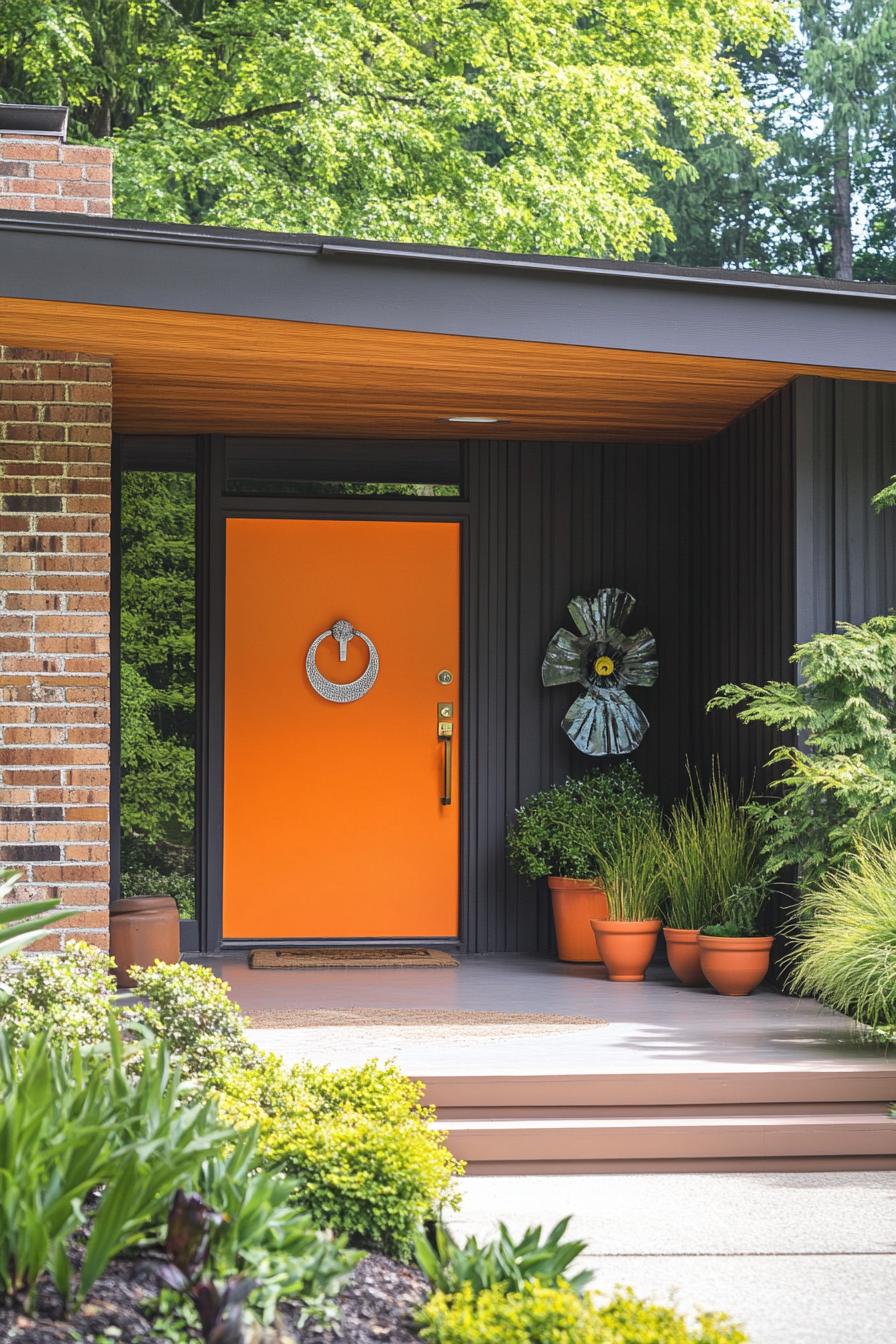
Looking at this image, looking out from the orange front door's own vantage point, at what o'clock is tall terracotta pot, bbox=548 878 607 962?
The tall terracotta pot is roughly at 10 o'clock from the orange front door.

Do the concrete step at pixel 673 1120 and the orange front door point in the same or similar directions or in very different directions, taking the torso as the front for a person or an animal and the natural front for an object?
same or similar directions

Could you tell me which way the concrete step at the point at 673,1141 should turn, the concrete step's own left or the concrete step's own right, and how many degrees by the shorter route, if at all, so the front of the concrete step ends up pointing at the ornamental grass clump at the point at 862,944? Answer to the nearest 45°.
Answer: approximately 135° to the concrete step's own left

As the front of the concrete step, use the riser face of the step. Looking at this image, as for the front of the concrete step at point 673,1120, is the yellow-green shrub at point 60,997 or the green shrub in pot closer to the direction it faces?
the yellow-green shrub

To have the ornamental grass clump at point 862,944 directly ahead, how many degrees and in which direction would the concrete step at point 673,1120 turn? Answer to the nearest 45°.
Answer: approximately 135° to its left

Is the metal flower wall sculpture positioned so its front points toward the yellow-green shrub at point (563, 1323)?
yes

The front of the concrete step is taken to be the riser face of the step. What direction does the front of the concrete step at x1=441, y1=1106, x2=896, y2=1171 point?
toward the camera

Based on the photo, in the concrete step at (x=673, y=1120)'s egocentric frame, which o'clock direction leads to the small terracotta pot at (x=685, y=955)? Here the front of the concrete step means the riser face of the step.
The small terracotta pot is roughly at 6 o'clock from the concrete step.

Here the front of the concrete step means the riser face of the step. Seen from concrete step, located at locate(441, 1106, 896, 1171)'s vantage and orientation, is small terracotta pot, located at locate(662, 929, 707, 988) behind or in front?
behind

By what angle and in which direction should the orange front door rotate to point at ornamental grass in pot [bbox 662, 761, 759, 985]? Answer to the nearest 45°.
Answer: approximately 45° to its left

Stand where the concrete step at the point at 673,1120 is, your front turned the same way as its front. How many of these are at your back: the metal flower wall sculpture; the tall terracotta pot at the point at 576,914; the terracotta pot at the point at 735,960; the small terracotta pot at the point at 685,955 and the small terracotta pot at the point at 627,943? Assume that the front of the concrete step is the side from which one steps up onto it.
5

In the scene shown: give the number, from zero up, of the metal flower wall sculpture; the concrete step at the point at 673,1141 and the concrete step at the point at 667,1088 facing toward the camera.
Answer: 3

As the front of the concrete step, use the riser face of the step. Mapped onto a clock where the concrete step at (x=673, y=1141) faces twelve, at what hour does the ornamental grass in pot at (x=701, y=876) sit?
The ornamental grass in pot is roughly at 6 o'clock from the concrete step.

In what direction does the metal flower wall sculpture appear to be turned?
toward the camera

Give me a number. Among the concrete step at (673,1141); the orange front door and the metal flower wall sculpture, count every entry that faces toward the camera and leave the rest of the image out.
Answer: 3

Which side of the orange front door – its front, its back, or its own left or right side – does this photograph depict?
front

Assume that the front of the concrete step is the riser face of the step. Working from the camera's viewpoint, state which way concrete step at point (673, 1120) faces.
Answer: facing the viewer

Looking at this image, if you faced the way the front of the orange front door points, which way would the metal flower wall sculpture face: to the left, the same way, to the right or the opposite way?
the same way

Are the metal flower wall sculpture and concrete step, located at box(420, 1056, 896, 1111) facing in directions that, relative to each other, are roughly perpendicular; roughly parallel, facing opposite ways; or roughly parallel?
roughly parallel
